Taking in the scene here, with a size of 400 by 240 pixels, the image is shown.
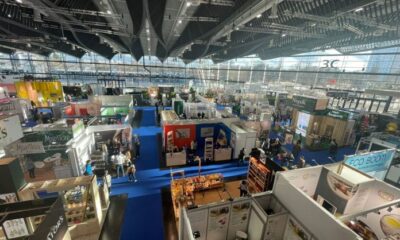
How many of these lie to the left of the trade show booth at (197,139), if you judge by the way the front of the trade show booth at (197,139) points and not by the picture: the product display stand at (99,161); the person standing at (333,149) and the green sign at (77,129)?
1

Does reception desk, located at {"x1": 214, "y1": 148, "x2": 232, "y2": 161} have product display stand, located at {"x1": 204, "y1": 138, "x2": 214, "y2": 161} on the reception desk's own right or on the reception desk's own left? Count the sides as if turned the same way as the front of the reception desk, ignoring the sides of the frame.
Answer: on the reception desk's own right

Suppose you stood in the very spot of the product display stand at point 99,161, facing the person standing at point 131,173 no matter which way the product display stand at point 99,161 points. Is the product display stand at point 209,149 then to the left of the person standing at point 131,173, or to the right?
left

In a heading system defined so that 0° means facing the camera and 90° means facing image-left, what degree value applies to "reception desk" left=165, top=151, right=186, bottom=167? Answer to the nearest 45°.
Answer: approximately 0°

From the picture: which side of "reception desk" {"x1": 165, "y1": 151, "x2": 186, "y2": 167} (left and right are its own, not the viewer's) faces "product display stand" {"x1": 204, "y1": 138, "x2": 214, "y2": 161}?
left

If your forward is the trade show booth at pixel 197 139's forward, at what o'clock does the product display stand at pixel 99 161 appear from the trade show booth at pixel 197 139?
The product display stand is roughly at 2 o'clock from the trade show booth.

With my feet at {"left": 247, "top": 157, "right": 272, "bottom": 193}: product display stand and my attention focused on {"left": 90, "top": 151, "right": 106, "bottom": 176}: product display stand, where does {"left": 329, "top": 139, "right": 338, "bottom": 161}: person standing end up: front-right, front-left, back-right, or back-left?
back-right

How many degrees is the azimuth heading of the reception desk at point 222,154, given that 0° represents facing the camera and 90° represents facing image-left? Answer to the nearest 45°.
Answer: approximately 0°

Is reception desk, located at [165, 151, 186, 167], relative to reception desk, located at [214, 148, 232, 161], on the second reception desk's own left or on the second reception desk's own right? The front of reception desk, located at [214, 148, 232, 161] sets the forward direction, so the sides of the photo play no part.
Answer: on the second reception desk's own right

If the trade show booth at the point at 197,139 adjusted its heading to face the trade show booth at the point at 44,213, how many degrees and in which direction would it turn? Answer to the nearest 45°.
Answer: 0° — it already faces it

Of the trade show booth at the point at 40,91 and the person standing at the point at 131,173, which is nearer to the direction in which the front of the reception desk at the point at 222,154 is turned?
the person standing
